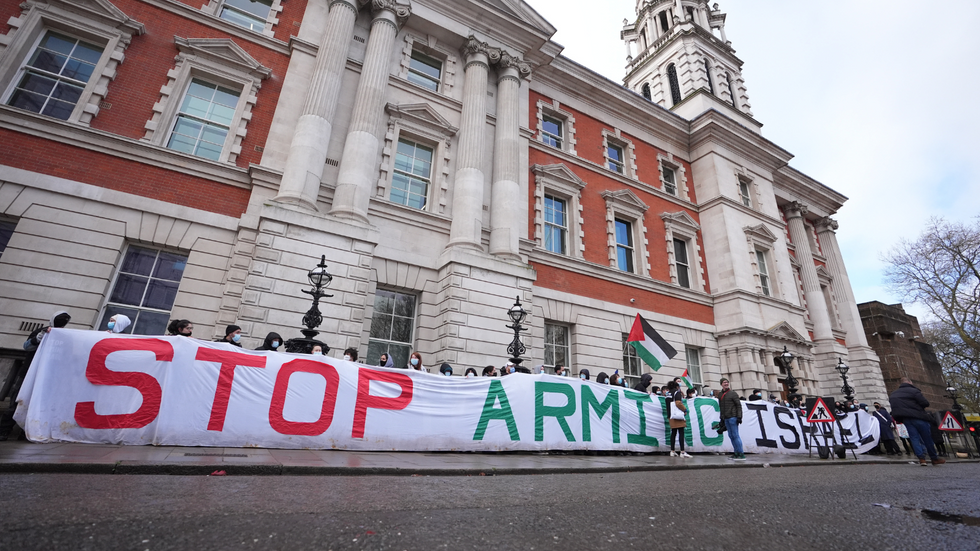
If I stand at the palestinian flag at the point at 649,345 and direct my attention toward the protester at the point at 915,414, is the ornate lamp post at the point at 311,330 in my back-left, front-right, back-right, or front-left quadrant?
back-right

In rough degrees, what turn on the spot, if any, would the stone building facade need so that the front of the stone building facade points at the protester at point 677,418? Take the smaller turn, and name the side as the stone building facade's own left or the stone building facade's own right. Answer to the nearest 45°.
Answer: approximately 45° to the stone building facade's own left

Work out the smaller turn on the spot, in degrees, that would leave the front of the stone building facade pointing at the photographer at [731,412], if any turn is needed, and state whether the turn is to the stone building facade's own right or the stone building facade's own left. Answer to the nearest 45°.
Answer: approximately 45° to the stone building facade's own left

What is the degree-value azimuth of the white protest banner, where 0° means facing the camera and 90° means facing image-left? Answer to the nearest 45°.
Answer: approximately 315°

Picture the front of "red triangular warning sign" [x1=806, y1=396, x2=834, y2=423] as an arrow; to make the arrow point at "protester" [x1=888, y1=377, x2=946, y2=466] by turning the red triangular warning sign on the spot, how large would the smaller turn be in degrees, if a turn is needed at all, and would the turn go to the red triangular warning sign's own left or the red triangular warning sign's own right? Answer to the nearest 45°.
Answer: approximately 45° to the red triangular warning sign's own left

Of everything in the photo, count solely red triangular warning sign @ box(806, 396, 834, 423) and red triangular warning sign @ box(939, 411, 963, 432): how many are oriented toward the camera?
2

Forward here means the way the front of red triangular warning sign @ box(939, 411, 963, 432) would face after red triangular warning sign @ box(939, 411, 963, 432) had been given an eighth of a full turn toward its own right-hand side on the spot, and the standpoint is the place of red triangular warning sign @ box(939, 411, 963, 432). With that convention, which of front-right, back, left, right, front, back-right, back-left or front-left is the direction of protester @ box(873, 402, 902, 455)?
front-right

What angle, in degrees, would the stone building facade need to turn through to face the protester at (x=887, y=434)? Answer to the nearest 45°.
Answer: approximately 45° to its left

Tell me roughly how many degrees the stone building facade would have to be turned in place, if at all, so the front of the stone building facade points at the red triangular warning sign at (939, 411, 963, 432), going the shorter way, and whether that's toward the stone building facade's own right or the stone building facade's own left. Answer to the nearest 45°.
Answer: approximately 45° to the stone building facade's own left

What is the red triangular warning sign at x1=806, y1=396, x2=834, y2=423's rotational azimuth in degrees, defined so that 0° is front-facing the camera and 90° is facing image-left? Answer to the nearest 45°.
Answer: approximately 0°

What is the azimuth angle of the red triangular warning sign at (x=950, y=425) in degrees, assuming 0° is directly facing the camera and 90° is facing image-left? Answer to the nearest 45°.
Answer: approximately 0°

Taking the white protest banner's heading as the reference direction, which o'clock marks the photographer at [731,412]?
The photographer is roughly at 10 o'clock from the white protest banner.
